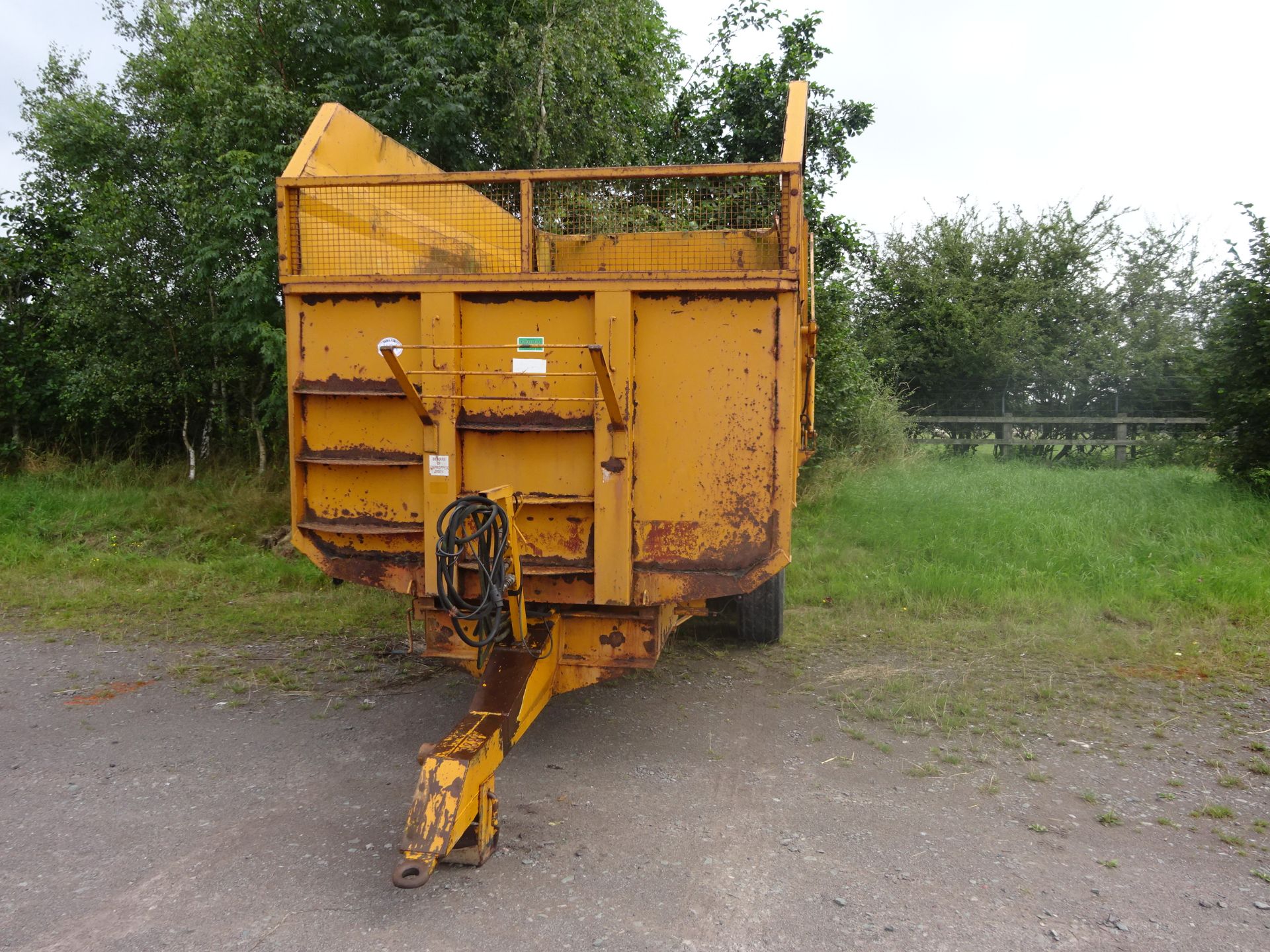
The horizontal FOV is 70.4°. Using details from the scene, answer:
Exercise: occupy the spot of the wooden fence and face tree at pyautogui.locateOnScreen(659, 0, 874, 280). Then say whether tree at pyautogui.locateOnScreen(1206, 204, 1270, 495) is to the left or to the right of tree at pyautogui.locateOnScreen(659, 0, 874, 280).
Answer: left

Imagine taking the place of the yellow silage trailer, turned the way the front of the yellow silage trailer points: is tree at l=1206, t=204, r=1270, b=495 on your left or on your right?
on your left

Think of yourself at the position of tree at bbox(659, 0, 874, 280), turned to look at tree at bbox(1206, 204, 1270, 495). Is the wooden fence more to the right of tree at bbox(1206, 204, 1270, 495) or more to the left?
left

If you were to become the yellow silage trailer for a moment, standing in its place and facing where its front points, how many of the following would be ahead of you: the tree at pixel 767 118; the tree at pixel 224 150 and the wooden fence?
0

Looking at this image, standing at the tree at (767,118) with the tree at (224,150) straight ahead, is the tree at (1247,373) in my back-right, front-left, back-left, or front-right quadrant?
back-left

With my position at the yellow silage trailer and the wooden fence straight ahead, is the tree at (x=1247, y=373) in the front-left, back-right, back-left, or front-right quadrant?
front-right

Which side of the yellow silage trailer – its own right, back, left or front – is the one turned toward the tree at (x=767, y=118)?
back

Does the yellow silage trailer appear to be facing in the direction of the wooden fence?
no

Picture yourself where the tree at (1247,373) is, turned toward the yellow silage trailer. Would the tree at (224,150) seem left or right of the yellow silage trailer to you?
right

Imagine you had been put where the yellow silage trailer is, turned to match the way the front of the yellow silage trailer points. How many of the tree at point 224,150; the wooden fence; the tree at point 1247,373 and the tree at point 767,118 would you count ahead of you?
0

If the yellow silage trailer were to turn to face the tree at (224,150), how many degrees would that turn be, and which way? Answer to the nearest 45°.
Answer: approximately 135° to its right

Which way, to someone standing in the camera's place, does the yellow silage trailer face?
facing the viewer
